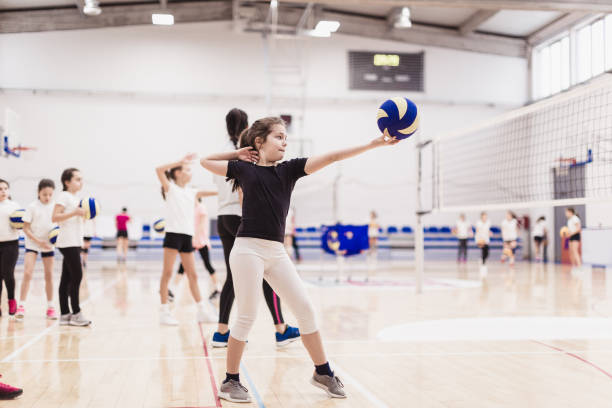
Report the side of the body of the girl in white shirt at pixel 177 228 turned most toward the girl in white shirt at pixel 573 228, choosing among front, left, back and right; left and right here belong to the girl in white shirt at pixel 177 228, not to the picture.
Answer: left

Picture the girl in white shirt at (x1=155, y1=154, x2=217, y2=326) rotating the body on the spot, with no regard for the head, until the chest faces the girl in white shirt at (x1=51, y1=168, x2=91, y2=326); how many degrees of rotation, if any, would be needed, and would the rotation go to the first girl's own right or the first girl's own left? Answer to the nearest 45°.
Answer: approximately 135° to the first girl's own right

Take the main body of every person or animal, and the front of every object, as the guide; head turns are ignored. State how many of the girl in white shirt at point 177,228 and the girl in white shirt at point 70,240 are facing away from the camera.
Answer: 0

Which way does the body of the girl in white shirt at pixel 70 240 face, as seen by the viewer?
to the viewer's right

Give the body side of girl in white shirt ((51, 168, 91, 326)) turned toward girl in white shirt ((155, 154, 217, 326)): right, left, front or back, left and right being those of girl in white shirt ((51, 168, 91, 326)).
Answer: front

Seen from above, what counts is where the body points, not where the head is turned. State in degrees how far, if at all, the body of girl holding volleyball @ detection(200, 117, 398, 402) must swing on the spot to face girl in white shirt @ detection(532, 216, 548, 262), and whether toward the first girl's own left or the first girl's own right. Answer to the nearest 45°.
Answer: approximately 90° to the first girl's own left

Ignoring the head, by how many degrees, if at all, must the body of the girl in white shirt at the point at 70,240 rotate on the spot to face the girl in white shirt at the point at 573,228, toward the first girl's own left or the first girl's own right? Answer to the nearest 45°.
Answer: approximately 45° to the first girl's own left

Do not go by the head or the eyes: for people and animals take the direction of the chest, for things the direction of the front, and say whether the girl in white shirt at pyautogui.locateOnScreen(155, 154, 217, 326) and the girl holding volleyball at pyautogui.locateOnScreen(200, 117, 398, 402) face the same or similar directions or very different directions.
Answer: same or similar directions

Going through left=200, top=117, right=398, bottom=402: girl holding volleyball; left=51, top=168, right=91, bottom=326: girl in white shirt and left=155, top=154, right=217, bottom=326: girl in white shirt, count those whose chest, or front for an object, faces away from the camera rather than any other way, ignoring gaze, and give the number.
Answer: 0

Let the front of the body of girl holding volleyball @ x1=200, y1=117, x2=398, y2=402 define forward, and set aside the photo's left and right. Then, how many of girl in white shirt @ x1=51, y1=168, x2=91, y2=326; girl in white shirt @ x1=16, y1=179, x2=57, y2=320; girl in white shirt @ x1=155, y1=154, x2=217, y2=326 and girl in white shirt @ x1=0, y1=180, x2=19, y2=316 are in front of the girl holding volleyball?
0

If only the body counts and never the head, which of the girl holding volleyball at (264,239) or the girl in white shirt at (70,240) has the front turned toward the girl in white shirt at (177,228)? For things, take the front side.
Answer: the girl in white shirt at (70,240)

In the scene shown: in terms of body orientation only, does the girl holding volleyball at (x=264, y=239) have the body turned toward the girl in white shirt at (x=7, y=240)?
no

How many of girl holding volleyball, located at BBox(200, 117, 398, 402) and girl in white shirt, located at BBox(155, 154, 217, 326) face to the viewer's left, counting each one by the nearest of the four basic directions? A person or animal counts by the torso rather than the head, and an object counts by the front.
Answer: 0

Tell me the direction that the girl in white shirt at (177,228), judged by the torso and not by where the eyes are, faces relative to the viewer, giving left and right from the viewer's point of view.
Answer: facing the viewer and to the right of the viewer

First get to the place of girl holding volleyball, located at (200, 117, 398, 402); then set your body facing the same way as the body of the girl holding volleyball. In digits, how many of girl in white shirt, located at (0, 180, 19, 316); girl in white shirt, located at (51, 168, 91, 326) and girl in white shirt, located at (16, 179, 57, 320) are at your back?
3
